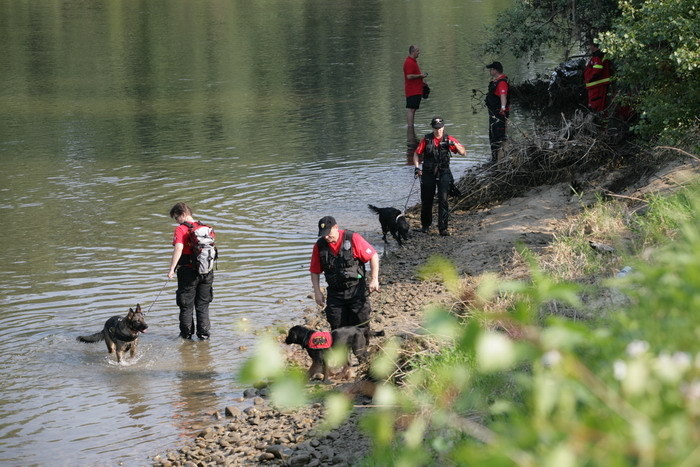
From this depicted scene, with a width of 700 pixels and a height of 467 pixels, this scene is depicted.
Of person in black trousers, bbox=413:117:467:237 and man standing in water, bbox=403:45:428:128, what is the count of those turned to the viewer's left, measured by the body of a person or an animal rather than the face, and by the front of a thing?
0

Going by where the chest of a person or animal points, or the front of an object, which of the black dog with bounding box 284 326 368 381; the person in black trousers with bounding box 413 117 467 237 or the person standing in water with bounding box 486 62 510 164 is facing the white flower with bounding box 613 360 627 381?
the person in black trousers

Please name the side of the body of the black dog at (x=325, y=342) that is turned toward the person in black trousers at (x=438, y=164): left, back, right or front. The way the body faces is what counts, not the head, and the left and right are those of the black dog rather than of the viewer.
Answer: right

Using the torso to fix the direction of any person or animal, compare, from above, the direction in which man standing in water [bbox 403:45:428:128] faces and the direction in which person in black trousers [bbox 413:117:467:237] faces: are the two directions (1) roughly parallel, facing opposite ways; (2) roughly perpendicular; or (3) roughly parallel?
roughly perpendicular

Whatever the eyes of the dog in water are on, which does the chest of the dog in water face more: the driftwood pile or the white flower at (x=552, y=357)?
the white flower

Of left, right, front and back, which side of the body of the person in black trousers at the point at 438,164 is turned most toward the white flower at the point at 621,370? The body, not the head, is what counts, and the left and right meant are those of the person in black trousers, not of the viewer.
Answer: front

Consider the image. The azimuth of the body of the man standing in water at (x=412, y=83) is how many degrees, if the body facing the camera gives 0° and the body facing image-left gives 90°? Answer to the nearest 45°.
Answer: approximately 270°

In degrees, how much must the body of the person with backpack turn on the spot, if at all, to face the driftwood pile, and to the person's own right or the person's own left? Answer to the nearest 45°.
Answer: approximately 90° to the person's own right

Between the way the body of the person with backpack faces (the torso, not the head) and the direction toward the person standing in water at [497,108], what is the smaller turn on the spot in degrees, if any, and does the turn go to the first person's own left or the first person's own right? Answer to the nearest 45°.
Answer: approximately 90° to the first person's own right

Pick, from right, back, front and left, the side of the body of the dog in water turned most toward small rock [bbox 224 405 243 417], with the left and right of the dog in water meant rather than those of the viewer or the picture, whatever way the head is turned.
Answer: front

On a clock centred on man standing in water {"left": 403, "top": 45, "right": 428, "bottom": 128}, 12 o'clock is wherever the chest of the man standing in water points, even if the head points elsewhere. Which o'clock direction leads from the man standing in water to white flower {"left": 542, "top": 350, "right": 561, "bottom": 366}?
The white flower is roughly at 3 o'clock from the man standing in water.

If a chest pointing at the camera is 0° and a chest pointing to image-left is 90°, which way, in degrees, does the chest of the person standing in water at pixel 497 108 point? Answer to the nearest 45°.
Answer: approximately 90°

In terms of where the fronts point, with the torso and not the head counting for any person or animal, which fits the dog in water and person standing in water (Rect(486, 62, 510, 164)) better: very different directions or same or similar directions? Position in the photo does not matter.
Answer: very different directions

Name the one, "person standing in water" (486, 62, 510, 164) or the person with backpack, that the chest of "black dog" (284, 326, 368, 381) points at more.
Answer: the person with backpack

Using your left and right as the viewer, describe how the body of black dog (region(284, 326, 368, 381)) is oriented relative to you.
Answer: facing to the left of the viewer
